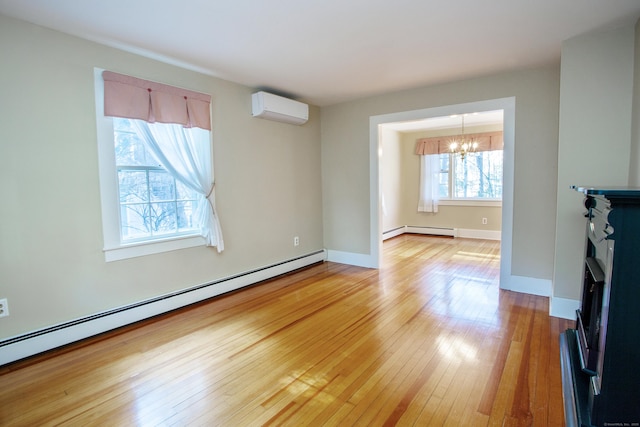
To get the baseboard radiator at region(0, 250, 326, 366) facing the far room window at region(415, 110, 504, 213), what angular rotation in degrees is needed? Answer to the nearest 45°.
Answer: approximately 45° to its left

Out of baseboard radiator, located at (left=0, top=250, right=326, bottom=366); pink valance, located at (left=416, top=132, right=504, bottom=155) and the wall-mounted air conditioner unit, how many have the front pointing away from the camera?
0

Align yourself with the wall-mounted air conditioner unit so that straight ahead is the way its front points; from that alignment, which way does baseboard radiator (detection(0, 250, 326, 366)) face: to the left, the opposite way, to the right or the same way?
the same way

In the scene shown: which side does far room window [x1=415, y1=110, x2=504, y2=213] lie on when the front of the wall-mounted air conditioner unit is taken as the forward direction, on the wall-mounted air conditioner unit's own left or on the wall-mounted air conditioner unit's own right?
on the wall-mounted air conditioner unit's own left

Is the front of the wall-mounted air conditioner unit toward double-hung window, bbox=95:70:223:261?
no

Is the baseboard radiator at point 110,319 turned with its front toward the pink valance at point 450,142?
no

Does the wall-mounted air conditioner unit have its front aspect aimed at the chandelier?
no

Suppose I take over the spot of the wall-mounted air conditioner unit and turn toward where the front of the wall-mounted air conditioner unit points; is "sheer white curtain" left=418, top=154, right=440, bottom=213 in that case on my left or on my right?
on my left

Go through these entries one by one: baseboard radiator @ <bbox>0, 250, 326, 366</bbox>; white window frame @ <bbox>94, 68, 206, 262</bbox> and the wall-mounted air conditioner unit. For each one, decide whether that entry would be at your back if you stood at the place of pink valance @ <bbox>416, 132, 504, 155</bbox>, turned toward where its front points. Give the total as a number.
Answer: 0

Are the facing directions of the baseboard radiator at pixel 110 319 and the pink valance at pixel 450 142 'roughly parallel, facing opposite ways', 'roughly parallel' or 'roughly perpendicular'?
roughly perpendicular

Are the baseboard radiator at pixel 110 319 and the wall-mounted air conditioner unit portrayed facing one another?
no

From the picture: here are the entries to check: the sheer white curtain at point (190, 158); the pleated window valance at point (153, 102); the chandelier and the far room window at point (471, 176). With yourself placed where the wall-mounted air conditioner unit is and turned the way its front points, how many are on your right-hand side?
2

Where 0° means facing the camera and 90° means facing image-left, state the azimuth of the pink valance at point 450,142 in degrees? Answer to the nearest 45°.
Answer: approximately 0°

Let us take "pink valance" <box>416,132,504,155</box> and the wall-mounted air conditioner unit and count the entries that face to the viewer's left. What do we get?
0

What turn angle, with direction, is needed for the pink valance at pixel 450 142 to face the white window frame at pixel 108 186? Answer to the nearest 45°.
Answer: approximately 45° to its right

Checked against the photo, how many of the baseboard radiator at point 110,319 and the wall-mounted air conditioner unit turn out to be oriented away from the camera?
0

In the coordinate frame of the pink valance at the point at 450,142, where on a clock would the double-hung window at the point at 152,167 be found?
The double-hung window is roughly at 1 o'clock from the pink valance.

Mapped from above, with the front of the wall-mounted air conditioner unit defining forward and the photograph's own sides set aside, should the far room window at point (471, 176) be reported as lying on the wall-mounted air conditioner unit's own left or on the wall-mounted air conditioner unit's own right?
on the wall-mounted air conditioner unit's own left

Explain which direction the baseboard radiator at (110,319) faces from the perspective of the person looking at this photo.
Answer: facing the viewer and to the right of the viewer
